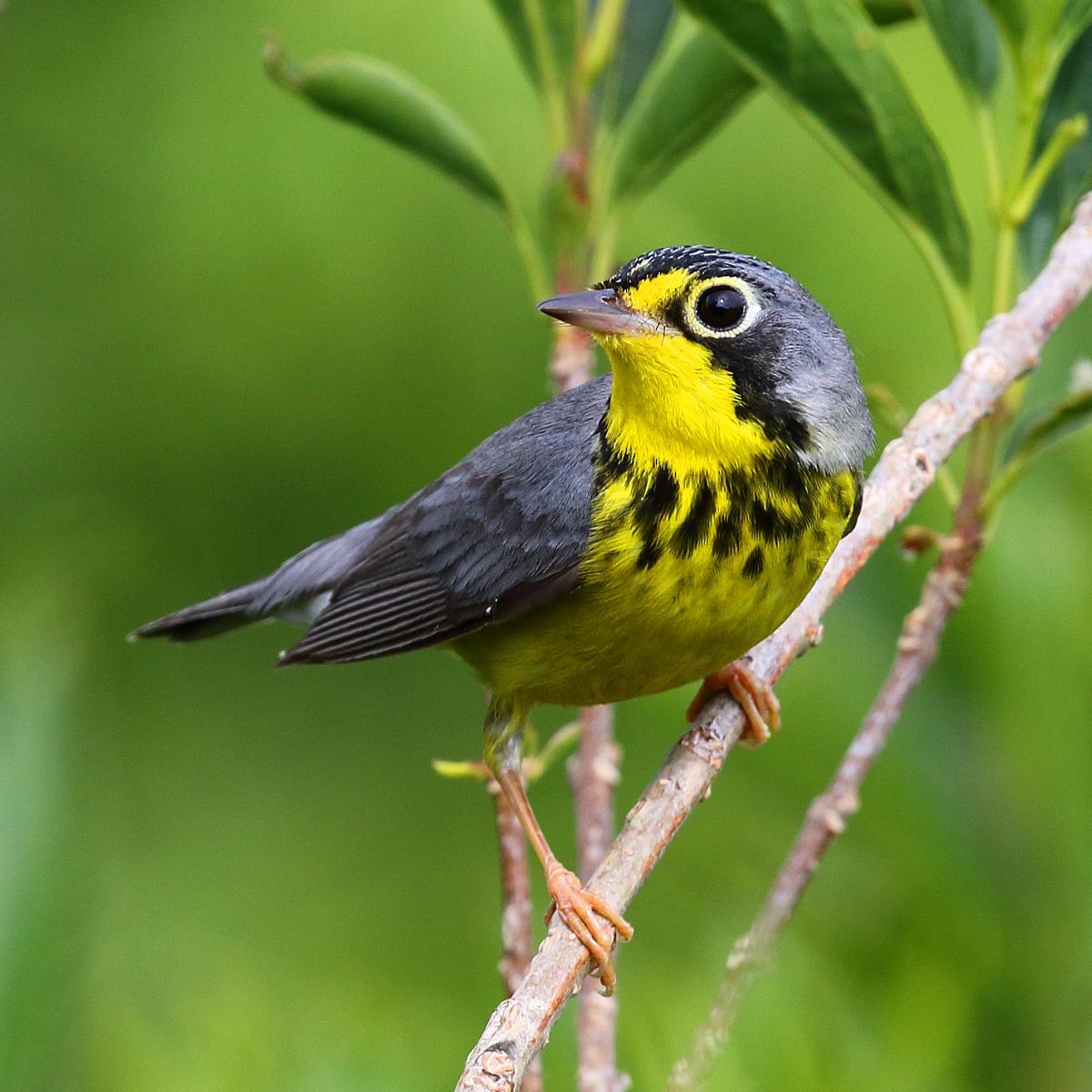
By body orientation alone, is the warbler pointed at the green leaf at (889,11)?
no

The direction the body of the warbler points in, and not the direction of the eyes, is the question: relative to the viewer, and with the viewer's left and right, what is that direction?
facing the viewer and to the right of the viewer

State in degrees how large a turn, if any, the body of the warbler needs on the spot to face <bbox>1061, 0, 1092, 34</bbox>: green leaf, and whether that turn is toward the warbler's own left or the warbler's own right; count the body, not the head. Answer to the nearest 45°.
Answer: approximately 45° to the warbler's own left

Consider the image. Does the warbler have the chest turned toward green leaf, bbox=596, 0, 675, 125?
no
